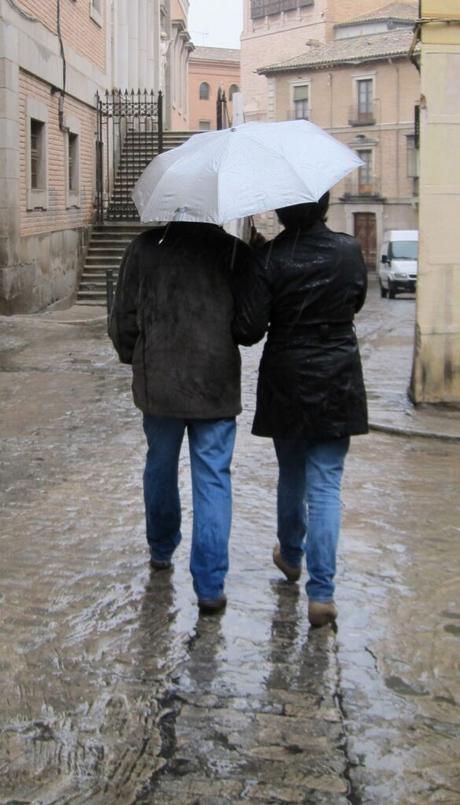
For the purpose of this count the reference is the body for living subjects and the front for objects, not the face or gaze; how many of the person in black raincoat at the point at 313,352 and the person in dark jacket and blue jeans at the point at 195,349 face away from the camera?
2

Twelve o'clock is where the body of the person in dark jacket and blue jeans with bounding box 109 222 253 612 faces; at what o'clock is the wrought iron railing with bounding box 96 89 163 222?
The wrought iron railing is roughly at 12 o'clock from the person in dark jacket and blue jeans.

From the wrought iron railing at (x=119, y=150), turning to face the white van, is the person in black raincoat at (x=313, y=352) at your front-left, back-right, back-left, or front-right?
back-right

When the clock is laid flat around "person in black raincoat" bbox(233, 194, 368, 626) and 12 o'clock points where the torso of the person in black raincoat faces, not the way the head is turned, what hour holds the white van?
The white van is roughly at 12 o'clock from the person in black raincoat.

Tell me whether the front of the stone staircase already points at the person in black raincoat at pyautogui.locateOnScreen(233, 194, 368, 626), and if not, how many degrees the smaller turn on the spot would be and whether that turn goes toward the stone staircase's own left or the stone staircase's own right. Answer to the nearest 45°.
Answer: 0° — it already faces them

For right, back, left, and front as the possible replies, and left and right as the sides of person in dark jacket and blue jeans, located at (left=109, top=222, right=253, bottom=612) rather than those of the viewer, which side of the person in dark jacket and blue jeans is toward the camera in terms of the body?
back

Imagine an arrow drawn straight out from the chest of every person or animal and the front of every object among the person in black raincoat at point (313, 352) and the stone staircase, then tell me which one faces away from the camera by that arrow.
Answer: the person in black raincoat

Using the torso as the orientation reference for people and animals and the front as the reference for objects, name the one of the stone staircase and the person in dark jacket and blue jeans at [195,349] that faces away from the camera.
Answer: the person in dark jacket and blue jeans

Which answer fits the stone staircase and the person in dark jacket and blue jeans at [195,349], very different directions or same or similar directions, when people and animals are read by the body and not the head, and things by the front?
very different directions

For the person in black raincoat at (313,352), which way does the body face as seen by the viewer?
away from the camera

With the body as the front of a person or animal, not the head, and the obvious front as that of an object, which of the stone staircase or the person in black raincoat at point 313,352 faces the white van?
the person in black raincoat

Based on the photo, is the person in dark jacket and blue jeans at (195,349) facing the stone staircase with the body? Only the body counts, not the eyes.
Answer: yes
